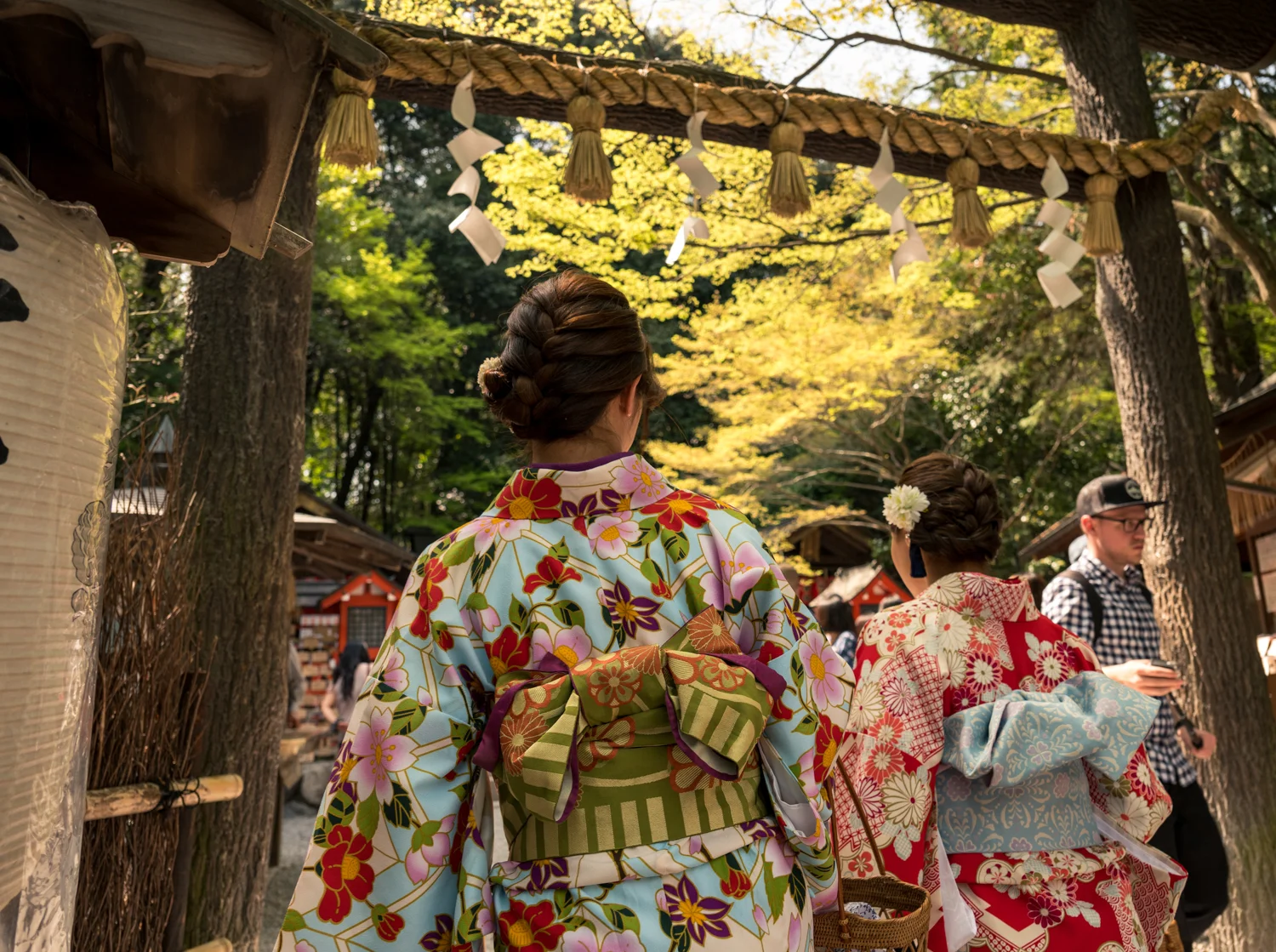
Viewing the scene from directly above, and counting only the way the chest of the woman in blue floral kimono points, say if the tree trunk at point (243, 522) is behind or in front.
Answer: in front

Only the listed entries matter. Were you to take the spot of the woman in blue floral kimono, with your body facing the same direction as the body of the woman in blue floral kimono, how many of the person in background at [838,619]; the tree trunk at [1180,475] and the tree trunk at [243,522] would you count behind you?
0

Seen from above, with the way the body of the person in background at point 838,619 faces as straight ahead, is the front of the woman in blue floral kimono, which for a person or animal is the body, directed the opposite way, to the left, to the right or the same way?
the same way

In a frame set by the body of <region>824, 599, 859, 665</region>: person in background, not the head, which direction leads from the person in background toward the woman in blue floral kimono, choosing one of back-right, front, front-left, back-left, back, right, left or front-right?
back

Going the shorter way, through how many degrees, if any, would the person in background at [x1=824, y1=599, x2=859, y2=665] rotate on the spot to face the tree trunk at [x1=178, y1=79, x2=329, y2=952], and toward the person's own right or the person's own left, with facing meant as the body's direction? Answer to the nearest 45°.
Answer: approximately 135° to the person's own left

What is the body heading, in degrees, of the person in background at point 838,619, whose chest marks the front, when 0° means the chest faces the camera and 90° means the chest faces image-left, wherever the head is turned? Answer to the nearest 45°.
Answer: approximately 180°

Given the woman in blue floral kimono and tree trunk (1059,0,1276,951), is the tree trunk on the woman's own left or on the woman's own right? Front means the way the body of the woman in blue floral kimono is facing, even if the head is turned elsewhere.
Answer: on the woman's own right

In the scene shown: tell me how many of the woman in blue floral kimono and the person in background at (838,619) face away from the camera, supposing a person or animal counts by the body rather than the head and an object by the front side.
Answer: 2

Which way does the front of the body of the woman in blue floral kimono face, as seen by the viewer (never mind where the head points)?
away from the camera

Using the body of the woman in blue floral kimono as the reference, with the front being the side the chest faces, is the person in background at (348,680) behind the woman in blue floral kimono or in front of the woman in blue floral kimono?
in front

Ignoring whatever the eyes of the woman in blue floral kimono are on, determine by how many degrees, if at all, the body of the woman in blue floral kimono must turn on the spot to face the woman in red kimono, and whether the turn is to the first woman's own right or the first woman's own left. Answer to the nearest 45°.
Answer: approximately 45° to the first woman's own right

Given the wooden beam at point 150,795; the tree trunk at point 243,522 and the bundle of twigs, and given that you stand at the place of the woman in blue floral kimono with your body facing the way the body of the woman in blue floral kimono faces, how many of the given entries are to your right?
0
